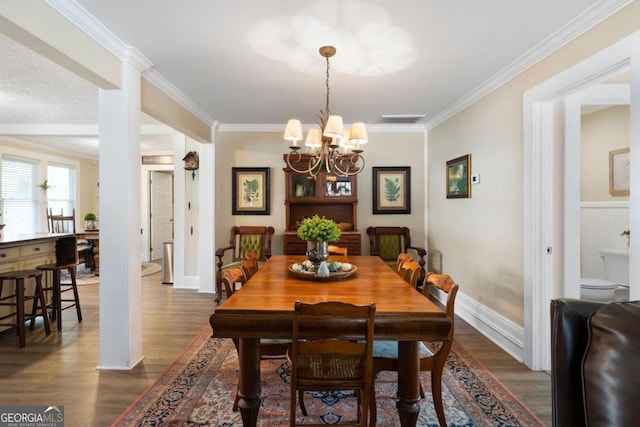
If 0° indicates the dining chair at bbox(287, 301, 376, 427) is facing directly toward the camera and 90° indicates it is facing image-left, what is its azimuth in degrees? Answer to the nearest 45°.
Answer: approximately 180°

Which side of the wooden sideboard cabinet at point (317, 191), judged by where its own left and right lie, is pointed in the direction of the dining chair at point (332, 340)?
front

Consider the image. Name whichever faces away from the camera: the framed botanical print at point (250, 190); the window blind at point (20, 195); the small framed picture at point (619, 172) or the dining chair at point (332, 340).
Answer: the dining chair

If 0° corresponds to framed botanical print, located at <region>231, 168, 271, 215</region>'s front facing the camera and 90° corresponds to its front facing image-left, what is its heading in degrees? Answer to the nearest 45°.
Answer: approximately 0°

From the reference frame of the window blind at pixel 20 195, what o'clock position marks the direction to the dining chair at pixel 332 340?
The dining chair is roughly at 1 o'clock from the window blind.

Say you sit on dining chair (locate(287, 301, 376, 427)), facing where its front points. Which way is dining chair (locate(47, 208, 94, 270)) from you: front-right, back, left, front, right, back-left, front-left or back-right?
front-left

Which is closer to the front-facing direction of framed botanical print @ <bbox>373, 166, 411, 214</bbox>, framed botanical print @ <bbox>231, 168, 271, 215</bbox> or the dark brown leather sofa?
the dark brown leather sofa

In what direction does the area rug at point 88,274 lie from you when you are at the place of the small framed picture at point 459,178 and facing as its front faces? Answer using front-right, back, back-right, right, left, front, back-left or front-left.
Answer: front-right

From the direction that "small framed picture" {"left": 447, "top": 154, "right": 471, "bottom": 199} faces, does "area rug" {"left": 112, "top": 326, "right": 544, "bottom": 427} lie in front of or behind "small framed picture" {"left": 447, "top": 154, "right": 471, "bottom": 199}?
in front

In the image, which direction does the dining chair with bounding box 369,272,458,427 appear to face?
to the viewer's left

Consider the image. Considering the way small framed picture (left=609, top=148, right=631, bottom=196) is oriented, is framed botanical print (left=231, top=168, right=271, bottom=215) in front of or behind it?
in front
